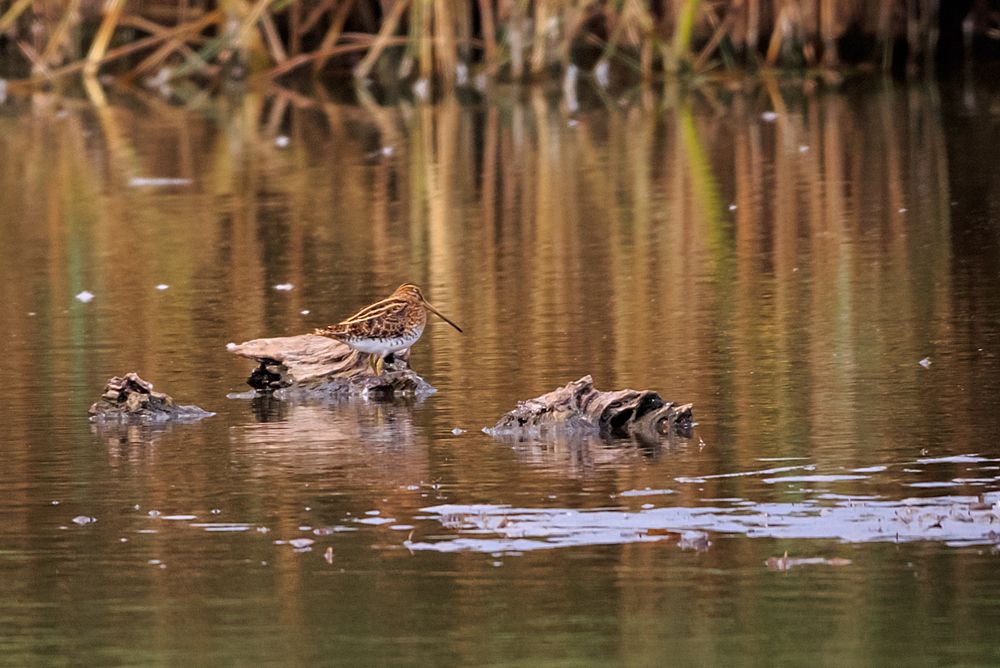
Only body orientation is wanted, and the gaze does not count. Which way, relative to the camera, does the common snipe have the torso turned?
to the viewer's right

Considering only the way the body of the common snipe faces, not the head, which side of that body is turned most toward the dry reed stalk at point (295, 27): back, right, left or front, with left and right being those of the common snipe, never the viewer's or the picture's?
left

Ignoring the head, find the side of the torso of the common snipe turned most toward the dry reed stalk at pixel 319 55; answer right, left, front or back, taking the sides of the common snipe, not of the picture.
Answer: left

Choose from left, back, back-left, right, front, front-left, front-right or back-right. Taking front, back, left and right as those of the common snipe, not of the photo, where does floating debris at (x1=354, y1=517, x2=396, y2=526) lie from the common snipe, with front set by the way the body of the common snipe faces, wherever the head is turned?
right

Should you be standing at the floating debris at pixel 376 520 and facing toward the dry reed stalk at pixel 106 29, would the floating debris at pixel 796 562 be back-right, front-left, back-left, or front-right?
back-right

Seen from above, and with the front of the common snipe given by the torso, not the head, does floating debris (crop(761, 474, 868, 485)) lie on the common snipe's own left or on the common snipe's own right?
on the common snipe's own right

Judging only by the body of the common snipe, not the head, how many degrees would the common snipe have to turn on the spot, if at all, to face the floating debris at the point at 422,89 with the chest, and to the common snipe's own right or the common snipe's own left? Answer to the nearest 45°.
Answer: approximately 90° to the common snipe's own left

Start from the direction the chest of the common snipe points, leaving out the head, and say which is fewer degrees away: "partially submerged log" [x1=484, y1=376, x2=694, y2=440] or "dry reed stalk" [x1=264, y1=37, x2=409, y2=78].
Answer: the partially submerged log

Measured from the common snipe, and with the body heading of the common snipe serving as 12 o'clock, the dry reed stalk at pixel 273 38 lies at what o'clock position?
The dry reed stalk is roughly at 9 o'clock from the common snipe.
